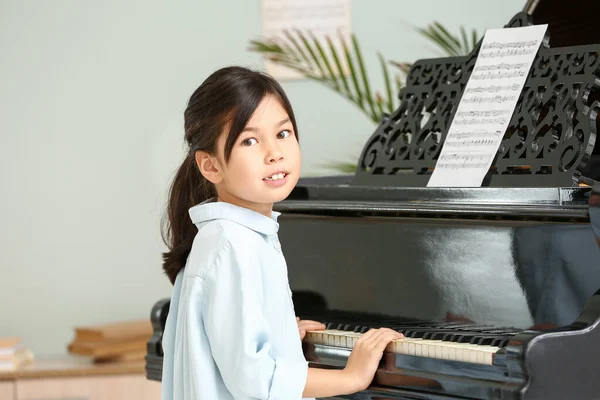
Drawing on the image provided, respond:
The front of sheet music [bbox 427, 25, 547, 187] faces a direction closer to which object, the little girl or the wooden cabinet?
the little girl

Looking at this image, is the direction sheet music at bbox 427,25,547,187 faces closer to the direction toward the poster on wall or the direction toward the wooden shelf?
the wooden shelf

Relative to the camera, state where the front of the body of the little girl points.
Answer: to the viewer's right

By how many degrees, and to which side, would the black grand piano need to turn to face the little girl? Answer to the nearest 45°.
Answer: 0° — it already faces them

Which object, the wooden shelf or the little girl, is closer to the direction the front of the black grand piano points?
the little girl

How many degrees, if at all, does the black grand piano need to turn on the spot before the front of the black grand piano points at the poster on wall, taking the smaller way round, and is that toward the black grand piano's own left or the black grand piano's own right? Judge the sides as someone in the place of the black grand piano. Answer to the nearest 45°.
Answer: approximately 135° to the black grand piano's own right

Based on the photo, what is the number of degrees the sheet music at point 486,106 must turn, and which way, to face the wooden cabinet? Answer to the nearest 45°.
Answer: approximately 90° to its right

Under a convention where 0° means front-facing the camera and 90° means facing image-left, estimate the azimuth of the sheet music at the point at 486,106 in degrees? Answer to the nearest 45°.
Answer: approximately 45°

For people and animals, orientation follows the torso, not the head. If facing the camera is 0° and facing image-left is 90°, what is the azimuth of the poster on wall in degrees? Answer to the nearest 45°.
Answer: approximately 0°

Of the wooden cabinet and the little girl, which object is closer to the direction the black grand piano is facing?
the little girl
